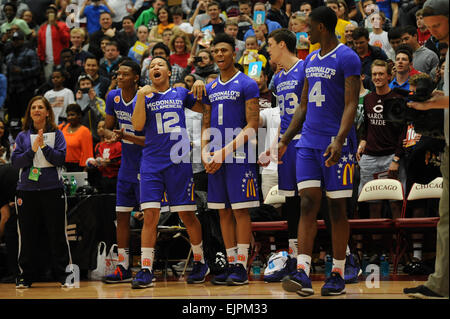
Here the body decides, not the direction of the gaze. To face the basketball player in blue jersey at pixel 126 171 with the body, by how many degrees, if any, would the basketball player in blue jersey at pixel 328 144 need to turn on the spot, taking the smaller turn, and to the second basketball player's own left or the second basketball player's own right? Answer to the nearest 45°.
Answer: approximately 90° to the second basketball player's own right

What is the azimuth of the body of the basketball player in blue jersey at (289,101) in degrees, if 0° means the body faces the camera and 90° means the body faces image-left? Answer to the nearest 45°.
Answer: approximately 45°

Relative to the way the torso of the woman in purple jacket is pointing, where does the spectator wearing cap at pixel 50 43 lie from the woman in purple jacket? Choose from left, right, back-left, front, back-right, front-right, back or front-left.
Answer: back

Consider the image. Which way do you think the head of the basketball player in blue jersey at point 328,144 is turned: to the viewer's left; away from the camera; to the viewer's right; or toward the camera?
to the viewer's left

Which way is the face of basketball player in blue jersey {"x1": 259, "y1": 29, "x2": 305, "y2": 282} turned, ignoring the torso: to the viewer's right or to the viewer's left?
to the viewer's left

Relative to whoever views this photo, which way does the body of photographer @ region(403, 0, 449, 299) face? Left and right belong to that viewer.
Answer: facing to the left of the viewer

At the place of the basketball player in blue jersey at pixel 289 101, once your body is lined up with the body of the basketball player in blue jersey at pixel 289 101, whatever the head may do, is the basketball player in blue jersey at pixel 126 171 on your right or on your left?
on your right

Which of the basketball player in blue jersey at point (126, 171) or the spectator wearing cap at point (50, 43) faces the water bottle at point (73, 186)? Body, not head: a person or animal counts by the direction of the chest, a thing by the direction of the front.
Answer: the spectator wearing cap

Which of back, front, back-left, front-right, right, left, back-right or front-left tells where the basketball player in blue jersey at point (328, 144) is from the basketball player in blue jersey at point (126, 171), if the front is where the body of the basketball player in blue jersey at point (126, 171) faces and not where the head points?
left

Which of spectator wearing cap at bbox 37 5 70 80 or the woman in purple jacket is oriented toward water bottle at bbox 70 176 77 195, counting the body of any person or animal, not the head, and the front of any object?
the spectator wearing cap

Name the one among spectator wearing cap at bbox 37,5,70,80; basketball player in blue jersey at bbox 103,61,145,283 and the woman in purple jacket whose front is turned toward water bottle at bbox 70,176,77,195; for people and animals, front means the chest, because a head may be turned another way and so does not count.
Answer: the spectator wearing cap
